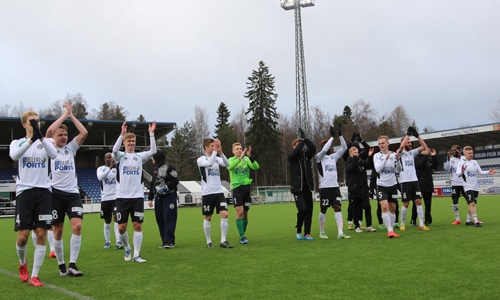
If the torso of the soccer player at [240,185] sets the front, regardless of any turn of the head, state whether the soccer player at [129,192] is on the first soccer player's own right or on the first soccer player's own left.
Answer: on the first soccer player's own right

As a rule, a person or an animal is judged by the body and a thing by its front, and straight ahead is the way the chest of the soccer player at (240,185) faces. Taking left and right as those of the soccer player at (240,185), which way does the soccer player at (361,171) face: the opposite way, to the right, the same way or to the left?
the same way

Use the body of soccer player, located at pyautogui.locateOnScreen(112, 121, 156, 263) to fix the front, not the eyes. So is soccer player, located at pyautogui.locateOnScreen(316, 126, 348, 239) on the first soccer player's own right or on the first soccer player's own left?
on the first soccer player's own left

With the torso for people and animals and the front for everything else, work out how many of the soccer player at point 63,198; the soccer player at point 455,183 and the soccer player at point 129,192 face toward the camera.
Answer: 3

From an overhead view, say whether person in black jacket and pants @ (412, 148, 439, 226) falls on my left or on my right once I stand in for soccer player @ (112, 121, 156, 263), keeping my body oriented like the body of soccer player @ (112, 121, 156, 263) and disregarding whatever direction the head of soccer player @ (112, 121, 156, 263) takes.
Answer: on my left

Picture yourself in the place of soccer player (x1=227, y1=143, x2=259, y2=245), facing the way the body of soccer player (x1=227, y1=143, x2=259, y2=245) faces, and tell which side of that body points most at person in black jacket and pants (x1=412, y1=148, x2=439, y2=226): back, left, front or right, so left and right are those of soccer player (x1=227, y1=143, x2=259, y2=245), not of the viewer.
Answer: left

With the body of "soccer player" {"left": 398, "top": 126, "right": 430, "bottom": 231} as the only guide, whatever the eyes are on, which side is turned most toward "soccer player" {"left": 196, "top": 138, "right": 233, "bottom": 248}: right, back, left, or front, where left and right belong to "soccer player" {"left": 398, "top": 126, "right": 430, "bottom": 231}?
right

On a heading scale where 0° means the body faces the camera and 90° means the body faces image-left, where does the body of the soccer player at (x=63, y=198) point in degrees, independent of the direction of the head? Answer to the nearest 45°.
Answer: approximately 0°

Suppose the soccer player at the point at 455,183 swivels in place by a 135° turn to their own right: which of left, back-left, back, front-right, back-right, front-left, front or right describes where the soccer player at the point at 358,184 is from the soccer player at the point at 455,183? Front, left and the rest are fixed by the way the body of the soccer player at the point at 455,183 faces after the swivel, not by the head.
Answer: left

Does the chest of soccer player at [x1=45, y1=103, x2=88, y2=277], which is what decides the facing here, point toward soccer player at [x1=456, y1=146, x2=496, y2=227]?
no

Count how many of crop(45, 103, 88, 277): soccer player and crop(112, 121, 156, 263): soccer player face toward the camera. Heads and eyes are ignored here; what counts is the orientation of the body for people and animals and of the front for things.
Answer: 2

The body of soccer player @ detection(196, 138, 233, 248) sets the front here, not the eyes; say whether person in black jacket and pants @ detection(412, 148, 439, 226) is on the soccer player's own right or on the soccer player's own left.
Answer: on the soccer player's own left

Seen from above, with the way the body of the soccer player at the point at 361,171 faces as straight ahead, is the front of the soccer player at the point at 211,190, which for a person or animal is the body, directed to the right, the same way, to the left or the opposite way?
the same way

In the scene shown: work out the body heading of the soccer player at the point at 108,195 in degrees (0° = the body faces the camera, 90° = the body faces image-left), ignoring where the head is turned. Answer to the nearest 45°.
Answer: approximately 315°

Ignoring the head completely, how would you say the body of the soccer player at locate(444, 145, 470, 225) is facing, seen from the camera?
toward the camera

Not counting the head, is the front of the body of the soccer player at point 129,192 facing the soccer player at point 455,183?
no

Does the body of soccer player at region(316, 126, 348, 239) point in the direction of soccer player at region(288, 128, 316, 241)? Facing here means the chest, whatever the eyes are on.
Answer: no

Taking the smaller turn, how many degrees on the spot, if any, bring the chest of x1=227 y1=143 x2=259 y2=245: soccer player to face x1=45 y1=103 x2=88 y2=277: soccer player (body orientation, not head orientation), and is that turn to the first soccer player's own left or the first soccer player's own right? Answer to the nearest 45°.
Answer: approximately 90° to the first soccer player's own right

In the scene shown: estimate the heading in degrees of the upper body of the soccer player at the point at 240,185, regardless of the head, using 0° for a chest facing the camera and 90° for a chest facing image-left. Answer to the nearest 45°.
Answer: approximately 315°

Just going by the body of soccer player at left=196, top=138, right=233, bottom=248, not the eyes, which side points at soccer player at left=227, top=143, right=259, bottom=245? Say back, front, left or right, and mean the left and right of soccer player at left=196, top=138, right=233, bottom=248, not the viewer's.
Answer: left

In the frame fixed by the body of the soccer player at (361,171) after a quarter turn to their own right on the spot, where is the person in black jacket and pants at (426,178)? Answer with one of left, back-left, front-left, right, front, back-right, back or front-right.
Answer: back
